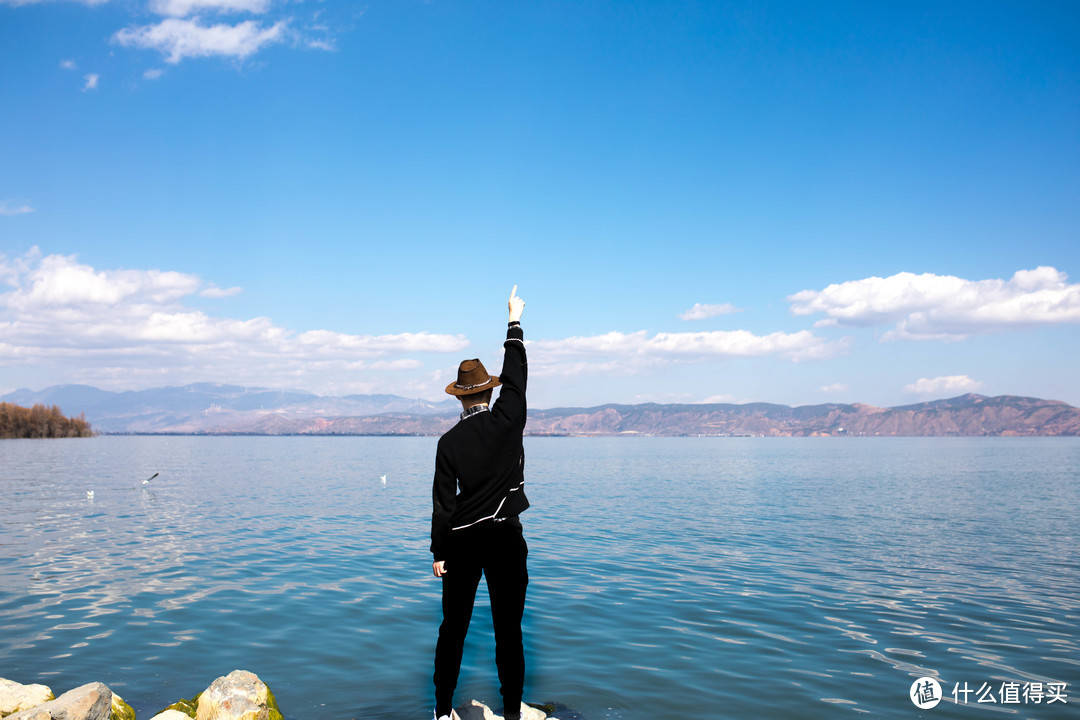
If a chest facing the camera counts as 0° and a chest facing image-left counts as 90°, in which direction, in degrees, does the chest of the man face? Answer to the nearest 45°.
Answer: approximately 180°

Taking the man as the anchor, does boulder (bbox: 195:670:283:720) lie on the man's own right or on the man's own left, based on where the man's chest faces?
on the man's own left

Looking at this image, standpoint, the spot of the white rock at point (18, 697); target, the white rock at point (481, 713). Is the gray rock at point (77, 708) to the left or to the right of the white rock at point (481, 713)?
right

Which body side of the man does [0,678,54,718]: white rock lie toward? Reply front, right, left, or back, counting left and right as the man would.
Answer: left

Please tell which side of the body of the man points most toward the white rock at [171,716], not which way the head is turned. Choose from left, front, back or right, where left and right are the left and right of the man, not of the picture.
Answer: left

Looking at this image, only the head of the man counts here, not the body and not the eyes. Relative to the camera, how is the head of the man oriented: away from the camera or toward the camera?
away from the camera
